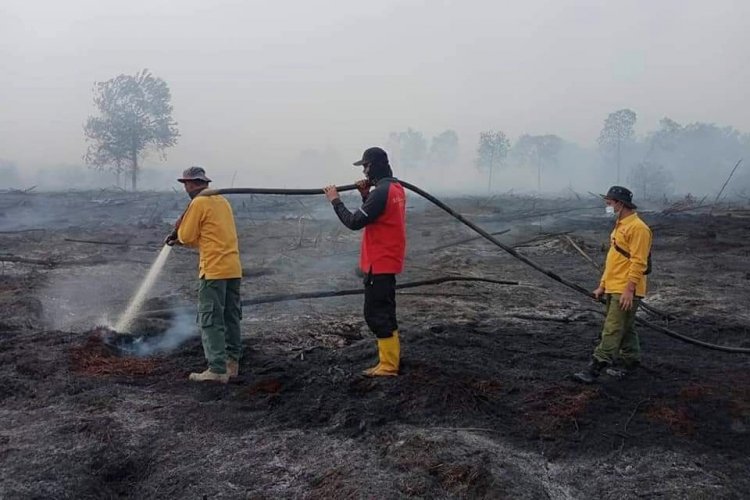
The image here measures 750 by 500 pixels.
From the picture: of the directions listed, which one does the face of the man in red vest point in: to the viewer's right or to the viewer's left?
to the viewer's left

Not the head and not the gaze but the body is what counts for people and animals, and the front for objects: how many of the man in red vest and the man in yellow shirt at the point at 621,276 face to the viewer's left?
2

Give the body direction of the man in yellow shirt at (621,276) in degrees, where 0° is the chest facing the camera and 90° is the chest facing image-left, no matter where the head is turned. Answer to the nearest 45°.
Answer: approximately 90°

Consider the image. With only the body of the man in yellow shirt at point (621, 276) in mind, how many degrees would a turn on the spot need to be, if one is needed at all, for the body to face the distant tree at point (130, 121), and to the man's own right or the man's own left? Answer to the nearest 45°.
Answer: approximately 45° to the man's own right

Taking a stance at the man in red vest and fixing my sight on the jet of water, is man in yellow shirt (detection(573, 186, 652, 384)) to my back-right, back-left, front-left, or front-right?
back-right

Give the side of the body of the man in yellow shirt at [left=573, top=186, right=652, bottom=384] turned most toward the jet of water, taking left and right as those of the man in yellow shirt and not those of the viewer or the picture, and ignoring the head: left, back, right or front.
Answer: front

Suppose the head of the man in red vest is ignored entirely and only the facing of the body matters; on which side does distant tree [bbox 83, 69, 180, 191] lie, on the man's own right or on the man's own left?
on the man's own right

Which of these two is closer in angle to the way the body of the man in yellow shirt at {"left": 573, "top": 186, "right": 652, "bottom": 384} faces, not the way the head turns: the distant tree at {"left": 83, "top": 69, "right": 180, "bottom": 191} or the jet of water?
the jet of water

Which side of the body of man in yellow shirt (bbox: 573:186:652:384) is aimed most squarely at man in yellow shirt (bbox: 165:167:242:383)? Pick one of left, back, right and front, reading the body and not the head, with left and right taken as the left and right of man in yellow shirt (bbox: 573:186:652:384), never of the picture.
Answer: front

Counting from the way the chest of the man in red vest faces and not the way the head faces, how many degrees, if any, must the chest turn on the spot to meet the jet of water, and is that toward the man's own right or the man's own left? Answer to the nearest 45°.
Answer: approximately 45° to the man's own right

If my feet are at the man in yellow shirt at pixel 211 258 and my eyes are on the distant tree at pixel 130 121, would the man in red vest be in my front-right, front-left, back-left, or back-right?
back-right
